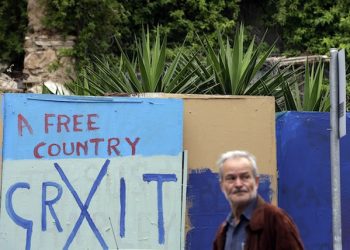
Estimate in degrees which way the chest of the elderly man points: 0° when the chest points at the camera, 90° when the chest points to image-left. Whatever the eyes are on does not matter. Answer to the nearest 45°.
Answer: approximately 45°

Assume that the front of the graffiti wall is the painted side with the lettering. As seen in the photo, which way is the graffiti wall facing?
toward the camera

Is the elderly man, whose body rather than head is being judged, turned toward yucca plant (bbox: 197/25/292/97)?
no

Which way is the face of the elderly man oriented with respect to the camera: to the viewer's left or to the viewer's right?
to the viewer's left

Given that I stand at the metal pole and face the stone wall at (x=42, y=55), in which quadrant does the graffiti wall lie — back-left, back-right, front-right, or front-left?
front-left

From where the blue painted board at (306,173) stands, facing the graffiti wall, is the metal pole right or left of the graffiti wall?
left

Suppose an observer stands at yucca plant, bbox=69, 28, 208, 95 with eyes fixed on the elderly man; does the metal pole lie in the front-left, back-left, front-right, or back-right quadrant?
front-left

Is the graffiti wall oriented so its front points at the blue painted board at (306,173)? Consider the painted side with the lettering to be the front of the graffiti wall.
no

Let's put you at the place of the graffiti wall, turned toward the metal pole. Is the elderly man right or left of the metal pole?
right

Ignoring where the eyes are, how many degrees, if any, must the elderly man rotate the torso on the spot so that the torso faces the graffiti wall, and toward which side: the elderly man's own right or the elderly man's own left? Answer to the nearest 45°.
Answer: approximately 90° to the elderly man's own right

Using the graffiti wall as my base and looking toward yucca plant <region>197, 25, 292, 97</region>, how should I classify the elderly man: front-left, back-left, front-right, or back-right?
back-right

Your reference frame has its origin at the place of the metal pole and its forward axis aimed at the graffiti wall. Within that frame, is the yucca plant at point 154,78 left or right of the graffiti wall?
right

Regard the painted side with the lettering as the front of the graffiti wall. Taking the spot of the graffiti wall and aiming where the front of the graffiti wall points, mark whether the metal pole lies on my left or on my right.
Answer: on my left

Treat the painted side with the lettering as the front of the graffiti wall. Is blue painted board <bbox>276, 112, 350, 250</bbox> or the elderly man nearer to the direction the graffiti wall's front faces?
the elderly man

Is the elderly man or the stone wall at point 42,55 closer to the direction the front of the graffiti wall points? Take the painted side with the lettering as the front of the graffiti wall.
the elderly man

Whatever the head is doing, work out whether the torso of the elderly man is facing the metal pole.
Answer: no

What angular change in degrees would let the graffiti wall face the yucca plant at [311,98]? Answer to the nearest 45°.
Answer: approximately 135° to its left
